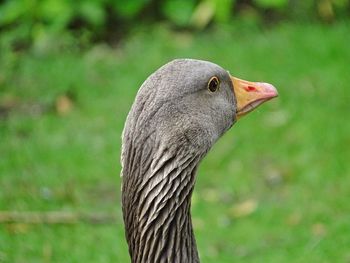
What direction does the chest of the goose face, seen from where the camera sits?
to the viewer's right
